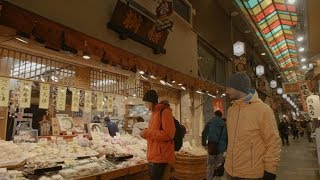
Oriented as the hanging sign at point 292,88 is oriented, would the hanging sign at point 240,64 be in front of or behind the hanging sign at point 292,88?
in front

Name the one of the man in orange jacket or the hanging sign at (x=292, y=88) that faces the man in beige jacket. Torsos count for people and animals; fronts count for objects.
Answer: the hanging sign

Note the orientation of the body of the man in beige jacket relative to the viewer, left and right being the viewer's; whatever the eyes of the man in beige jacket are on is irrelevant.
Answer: facing the viewer and to the left of the viewer

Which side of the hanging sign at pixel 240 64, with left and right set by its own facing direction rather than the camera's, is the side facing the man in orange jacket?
front

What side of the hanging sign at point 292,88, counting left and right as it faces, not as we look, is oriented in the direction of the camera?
front

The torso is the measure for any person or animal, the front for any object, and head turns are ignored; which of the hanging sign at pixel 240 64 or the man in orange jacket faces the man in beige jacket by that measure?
the hanging sign

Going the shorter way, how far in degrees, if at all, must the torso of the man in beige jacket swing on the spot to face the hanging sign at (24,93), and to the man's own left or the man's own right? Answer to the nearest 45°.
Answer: approximately 45° to the man's own right

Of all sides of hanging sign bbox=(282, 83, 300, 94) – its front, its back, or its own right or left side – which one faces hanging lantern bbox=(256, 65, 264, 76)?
right

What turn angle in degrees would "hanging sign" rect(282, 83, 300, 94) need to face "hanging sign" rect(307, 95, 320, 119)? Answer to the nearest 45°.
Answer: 0° — it already faces it

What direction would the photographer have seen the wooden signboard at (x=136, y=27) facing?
facing the viewer and to the right of the viewer

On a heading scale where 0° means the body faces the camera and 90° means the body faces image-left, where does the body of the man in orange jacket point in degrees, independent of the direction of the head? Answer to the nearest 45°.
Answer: approximately 90°

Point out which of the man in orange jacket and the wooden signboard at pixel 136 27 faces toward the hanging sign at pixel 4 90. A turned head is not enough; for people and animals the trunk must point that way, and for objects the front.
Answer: the man in orange jacket

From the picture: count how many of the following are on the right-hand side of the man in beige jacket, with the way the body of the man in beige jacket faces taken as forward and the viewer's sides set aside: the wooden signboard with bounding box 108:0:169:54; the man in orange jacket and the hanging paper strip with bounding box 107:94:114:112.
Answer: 3

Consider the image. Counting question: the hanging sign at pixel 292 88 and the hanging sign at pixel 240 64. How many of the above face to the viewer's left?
0

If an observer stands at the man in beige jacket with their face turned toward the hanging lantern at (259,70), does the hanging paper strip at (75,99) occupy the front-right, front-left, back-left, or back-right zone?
front-left

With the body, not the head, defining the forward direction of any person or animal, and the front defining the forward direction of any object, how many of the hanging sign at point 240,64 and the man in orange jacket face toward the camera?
1

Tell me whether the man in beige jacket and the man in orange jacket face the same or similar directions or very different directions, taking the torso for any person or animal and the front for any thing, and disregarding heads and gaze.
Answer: same or similar directions
